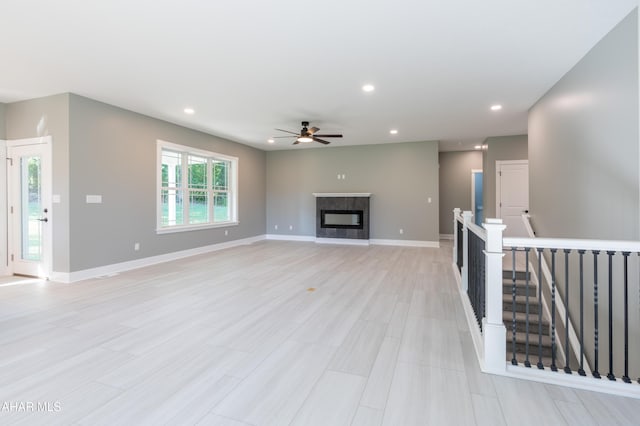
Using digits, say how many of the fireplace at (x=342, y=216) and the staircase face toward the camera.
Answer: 2

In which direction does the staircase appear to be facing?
toward the camera

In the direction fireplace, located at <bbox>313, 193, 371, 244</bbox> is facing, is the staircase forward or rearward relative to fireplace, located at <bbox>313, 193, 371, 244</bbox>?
forward

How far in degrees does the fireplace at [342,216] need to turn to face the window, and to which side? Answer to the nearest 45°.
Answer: approximately 45° to its right

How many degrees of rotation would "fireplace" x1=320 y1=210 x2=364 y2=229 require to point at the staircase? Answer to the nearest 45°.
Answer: approximately 45° to its left

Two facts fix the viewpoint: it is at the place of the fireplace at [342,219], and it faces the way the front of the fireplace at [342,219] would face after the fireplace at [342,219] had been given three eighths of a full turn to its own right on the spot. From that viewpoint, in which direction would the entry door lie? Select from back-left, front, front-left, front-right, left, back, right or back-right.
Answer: left

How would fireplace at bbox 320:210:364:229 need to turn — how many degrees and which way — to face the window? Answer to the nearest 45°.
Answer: approximately 45° to its right

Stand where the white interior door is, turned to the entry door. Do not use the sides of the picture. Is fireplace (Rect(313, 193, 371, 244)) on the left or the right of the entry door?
right

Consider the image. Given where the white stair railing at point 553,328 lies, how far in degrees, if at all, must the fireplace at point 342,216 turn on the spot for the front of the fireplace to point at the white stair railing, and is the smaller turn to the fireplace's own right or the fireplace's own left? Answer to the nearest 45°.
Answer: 0° — it already faces it

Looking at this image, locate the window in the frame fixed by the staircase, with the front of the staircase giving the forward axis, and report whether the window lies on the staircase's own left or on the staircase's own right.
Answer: on the staircase's own right

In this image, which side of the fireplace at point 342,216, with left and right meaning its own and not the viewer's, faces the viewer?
front

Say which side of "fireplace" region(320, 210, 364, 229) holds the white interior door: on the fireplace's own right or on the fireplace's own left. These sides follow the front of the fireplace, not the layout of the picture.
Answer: on the fireplace's own left
